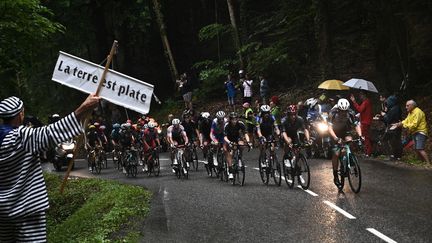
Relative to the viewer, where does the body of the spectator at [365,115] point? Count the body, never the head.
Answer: to the viewer's left

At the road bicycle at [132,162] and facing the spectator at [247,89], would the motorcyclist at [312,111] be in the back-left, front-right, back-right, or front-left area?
front-right

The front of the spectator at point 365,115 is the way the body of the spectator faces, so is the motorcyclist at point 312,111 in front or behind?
in front

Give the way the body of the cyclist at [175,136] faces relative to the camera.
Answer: toward the camera

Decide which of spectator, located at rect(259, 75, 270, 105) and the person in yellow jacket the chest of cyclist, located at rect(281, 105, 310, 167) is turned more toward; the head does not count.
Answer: the person in yellow jacket

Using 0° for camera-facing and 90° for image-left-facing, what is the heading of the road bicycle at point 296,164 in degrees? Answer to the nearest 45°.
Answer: approximately 315°

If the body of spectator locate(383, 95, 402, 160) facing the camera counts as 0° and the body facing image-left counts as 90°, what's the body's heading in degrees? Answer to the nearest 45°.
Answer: approximately 90°

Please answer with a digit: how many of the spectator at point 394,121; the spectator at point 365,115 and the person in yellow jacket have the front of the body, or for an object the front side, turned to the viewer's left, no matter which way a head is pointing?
3

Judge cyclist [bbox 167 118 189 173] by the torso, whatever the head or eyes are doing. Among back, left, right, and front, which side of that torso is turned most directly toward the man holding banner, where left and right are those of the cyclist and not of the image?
front
